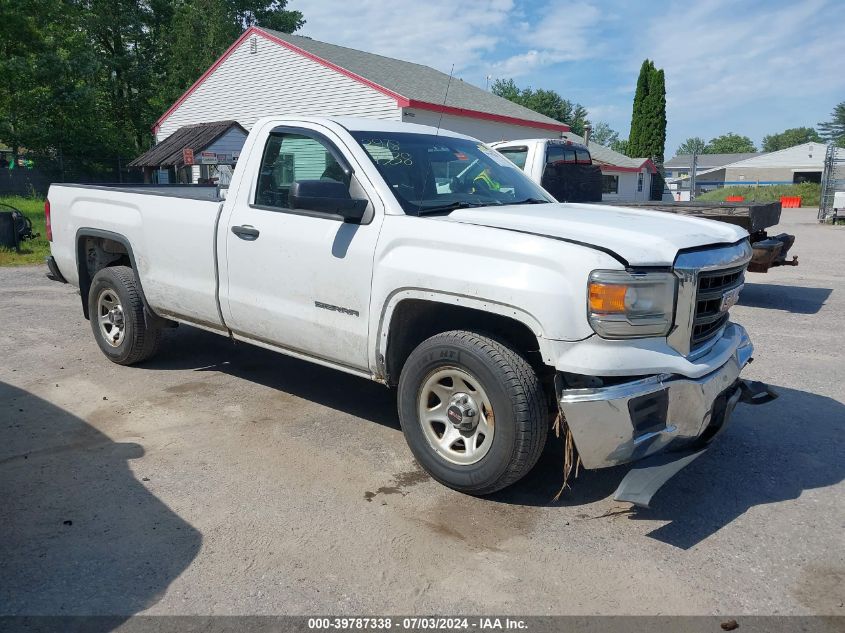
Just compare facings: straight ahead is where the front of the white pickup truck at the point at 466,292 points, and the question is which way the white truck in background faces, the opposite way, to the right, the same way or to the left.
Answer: the opposite way

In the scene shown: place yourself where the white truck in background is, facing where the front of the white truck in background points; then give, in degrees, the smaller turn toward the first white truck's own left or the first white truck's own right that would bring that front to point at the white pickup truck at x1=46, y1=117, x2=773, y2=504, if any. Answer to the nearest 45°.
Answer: approximately 135° to the first white truck's own left

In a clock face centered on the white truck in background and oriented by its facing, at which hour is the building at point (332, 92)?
The building is roughly at 12 o'clock from the white truck in background.

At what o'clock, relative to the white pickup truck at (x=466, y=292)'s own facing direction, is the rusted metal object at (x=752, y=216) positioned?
The rusted metal object is roughly at 9 o'clock from the white pickup truck.

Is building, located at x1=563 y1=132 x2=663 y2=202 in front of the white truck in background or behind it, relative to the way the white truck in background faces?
in front

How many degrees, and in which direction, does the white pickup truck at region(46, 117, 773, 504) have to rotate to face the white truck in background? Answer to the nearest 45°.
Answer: approximately 135° to its left

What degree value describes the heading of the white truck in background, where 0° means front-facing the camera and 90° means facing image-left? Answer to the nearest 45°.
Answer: approximately 135°

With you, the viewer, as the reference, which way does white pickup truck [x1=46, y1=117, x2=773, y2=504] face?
facing the viewer and to the right of the viewer

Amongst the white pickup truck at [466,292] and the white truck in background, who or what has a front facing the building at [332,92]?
the white truck in background

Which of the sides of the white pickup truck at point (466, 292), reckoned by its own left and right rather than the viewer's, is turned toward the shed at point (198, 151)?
back

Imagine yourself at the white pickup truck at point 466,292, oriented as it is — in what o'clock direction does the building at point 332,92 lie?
The building is roughly at 7 o'clock from the white pickup truck.

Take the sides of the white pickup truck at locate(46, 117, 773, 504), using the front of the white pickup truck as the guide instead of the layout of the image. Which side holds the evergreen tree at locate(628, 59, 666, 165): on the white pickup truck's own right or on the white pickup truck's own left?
on the white pickup truck's own left

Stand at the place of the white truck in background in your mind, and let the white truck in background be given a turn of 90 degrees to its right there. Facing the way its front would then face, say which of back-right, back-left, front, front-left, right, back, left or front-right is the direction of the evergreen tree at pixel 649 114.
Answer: front-left

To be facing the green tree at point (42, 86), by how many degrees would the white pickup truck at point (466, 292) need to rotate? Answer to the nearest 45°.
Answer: approximately 180°
